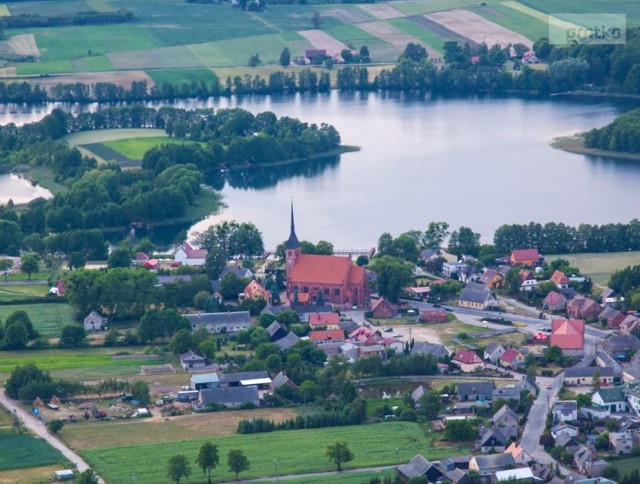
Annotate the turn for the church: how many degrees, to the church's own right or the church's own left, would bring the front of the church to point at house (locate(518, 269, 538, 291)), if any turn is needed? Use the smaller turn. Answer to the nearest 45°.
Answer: approximately 180°

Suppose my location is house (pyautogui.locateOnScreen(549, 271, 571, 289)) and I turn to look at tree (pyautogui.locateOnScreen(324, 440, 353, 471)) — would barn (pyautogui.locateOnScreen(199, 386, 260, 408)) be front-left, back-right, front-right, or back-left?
front-right

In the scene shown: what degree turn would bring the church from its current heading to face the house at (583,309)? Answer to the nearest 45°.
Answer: approximately 180°

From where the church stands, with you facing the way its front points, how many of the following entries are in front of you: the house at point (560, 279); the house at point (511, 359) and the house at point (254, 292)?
1

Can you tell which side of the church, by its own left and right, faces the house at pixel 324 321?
left

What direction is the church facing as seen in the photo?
to the viewer's left

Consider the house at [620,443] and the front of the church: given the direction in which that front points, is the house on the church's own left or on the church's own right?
on the church's own left

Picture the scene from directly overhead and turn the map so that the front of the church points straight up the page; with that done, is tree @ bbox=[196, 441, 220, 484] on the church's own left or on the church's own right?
on the church's own left

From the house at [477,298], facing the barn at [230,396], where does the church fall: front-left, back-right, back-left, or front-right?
front-right

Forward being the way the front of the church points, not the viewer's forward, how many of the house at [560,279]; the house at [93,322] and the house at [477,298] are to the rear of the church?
2

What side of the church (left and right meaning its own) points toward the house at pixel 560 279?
back
